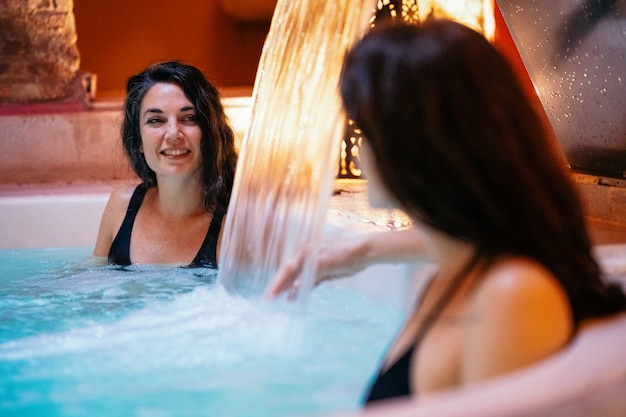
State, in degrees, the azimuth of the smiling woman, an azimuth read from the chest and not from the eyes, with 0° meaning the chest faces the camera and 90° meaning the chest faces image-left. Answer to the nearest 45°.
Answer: approximately 0°

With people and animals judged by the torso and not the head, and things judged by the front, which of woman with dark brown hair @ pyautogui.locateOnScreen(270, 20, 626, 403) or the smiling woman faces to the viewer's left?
the woman with dark brown hair

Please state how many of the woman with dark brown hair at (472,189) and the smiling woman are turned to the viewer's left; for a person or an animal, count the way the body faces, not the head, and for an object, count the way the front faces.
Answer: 1

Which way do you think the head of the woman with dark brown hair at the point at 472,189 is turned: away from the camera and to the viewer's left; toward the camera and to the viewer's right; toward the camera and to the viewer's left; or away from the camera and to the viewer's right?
away from the camera and to the viewer's left

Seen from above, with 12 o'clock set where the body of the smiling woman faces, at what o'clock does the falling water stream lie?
The falling water stream is roughly at 11 o'clock from the smiling woman.

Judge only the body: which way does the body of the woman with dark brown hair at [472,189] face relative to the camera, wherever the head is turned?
to the viewer's left
